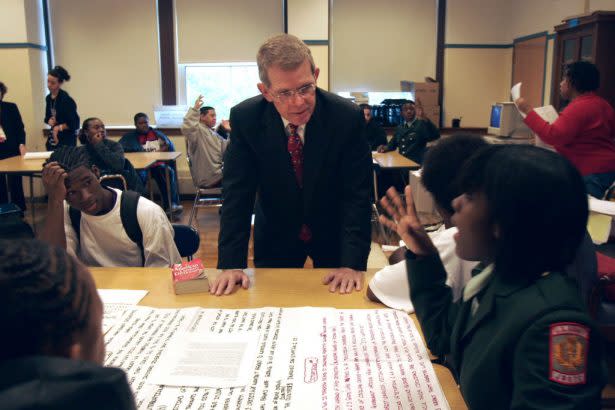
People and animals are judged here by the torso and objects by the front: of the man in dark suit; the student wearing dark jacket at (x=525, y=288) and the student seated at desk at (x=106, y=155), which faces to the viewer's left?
the student wearing dark jacket

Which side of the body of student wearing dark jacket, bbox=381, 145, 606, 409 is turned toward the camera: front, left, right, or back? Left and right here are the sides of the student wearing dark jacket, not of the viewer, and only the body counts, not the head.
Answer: left

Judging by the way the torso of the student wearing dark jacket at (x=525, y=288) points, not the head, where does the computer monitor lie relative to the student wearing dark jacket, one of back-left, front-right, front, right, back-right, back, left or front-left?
right

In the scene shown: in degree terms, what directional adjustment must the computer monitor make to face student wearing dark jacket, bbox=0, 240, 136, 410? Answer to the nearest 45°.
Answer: approximately 45° to its left

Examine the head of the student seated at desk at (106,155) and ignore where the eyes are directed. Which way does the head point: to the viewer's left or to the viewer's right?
to the viewer's right

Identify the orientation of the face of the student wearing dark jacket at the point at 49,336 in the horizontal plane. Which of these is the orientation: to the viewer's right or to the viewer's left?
to the viewer's right

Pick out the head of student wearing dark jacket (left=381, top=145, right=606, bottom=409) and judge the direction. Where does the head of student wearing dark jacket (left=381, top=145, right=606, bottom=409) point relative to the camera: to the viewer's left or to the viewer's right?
to the viewer's left

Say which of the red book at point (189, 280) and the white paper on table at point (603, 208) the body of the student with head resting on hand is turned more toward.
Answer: the red book
